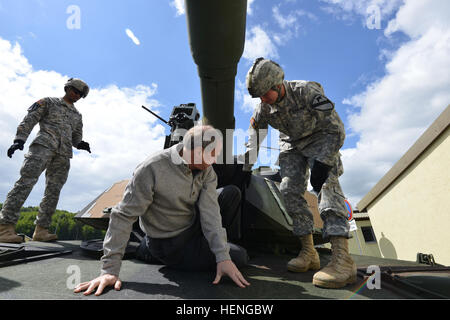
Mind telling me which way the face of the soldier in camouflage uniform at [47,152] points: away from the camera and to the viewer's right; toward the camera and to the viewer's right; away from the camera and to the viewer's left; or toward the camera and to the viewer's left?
toward the camera and to the viewer's right

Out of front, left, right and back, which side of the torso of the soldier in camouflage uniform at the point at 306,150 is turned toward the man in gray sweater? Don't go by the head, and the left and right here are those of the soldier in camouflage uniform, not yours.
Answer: front

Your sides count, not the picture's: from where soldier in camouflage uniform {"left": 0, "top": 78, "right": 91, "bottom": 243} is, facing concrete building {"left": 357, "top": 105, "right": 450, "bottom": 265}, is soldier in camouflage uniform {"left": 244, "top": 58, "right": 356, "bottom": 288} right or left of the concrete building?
right

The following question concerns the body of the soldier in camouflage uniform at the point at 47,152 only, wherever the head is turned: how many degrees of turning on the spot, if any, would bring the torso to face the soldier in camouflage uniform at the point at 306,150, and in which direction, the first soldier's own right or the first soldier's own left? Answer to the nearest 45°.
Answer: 0° — they already face them

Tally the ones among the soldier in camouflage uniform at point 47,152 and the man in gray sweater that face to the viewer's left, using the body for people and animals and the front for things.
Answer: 0

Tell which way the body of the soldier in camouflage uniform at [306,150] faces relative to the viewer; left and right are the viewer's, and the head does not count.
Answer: facing the viewer and to the left of the viewer

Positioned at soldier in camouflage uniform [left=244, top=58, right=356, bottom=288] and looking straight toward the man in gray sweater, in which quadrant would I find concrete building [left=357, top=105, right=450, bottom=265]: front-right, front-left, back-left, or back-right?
back-right

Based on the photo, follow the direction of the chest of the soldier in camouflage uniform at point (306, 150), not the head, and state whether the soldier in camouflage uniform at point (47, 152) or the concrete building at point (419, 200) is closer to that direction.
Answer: the soldier in camouflage uniform

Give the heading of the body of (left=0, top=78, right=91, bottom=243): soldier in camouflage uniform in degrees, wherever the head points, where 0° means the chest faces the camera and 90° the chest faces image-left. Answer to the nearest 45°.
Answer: approximately 315°

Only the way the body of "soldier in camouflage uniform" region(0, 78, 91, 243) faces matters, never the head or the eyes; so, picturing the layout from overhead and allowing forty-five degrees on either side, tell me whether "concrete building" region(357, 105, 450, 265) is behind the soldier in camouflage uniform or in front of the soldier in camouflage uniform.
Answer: in front

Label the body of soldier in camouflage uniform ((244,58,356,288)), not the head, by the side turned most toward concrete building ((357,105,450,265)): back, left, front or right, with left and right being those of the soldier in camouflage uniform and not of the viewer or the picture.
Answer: back

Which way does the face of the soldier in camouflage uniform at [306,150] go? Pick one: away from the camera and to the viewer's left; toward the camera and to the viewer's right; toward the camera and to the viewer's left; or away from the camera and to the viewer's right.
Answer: toward the camera and to the viewer's left
